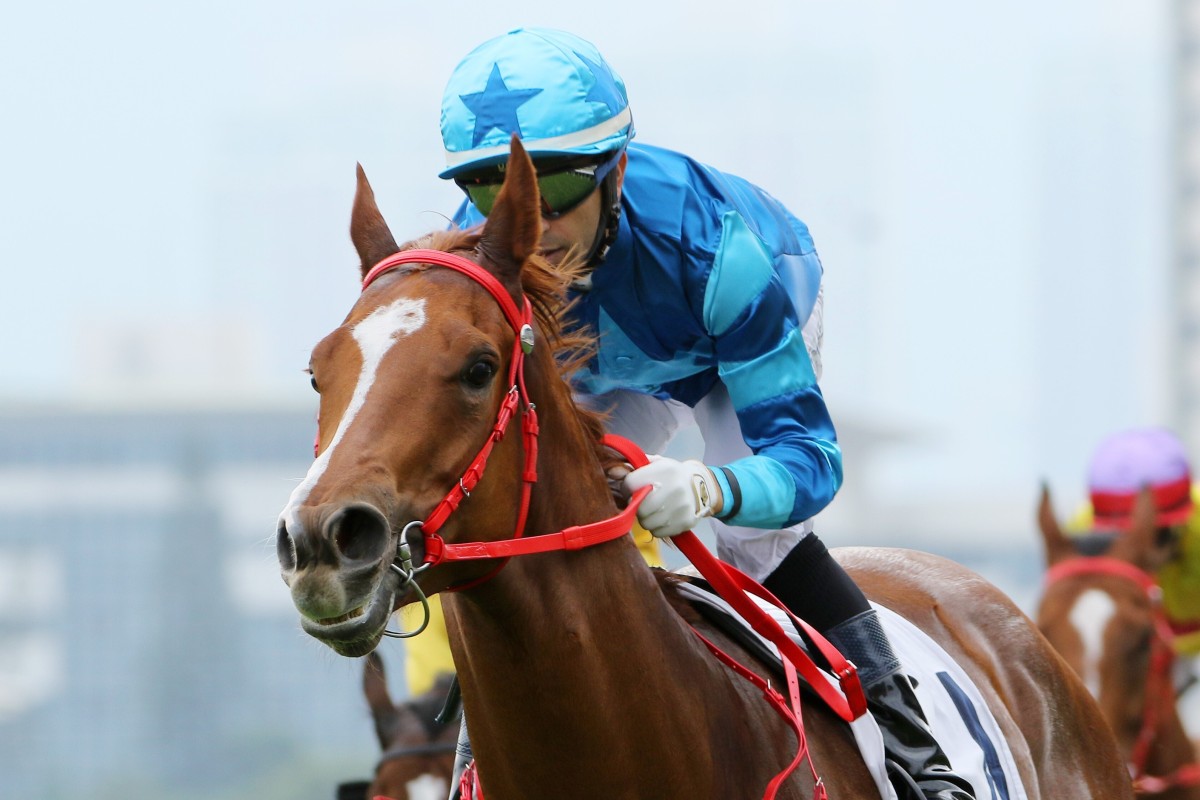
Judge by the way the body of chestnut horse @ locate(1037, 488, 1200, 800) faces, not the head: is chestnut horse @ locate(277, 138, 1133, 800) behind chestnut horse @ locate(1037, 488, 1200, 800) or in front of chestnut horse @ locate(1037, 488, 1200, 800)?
in front

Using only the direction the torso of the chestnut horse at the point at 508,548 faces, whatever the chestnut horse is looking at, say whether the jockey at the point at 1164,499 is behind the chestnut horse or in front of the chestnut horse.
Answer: behind

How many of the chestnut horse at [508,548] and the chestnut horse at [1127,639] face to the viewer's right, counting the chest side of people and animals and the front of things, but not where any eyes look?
0

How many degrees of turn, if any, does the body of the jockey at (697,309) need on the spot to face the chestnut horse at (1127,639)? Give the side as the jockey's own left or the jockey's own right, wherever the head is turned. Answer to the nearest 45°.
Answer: approximately 180°

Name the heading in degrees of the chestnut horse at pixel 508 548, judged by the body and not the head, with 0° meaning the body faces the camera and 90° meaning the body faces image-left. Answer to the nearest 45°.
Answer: approximately 45°

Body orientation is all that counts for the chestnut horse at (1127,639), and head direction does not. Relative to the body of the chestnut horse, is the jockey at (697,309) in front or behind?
in front

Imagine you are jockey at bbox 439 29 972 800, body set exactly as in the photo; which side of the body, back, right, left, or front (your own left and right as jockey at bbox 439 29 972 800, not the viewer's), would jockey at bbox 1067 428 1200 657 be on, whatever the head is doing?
back

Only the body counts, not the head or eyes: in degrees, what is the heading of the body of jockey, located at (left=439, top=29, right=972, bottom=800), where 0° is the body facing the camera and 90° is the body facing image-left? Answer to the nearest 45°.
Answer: approximately 45°

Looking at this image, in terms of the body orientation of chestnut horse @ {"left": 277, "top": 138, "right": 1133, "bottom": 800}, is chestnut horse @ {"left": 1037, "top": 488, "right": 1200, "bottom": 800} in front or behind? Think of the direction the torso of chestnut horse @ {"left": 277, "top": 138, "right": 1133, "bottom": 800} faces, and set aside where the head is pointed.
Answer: behind

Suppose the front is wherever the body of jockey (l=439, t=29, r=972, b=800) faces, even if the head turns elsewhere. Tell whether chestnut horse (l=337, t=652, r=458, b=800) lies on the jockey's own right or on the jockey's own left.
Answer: on the jockey's own right

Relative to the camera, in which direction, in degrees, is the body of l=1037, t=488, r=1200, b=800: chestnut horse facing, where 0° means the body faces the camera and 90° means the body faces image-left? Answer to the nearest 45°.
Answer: approximately 45°
